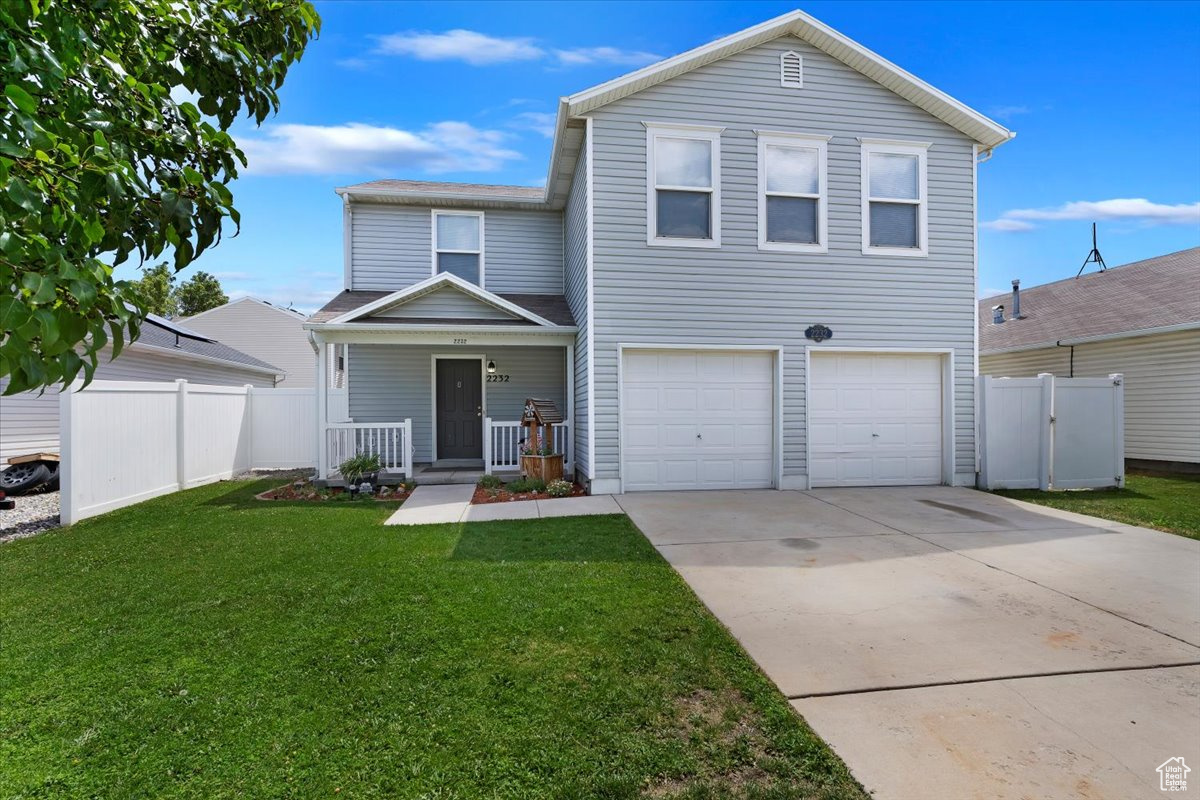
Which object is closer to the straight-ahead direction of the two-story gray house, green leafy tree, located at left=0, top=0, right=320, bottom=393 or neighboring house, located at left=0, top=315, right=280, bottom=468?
the green leafy tree

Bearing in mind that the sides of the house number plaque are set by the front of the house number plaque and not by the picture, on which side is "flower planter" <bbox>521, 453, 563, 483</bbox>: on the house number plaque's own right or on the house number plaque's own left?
on the house number plaque's own right

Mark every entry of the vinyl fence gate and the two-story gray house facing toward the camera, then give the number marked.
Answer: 2

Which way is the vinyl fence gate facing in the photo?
toward the camera

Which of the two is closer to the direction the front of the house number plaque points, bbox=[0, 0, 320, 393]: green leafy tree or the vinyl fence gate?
the green leafy tree

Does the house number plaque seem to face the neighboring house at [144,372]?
no

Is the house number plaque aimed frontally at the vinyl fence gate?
no

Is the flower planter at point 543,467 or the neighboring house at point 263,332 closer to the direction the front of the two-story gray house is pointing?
the flower planter

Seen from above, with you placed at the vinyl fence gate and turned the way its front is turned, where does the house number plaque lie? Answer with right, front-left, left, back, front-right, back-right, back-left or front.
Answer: front-right

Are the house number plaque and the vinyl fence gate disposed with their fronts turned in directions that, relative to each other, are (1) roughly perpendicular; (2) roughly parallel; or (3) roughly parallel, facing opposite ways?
roughly parallel

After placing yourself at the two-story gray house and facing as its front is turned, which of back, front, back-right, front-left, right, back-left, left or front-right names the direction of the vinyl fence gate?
left

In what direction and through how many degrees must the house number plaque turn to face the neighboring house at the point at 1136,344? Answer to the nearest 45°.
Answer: approximately 135° to its left

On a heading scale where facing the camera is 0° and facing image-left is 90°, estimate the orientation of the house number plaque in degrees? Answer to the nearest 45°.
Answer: approximately 0°

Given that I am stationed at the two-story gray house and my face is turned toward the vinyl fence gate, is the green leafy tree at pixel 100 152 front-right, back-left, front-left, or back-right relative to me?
back-right

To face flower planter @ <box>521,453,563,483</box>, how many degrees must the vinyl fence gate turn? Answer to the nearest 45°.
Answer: approximately 45° to its right

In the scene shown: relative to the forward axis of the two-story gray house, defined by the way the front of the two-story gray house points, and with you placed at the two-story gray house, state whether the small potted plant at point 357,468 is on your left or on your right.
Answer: on your right
